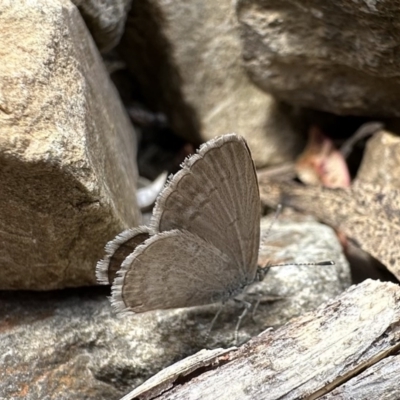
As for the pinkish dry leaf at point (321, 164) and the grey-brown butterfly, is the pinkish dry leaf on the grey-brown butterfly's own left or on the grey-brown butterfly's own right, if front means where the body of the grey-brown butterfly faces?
on the grey-brown butterfly's own left

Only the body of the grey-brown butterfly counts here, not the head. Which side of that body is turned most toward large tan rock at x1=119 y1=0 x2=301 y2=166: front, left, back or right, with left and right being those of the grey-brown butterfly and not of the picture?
left

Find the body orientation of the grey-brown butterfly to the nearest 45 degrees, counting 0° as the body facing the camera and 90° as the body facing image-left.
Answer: approximately 270°
